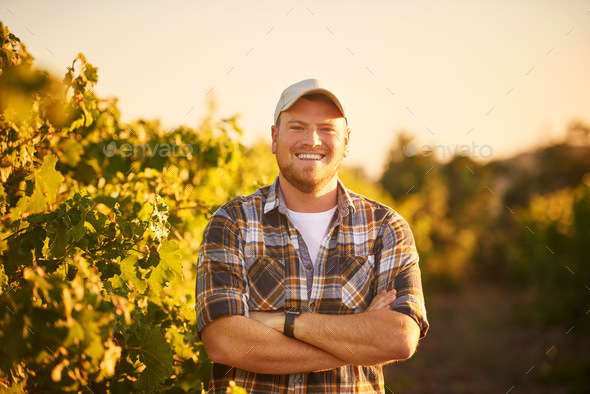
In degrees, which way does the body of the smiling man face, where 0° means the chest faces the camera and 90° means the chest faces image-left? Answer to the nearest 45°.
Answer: approximately 0°
